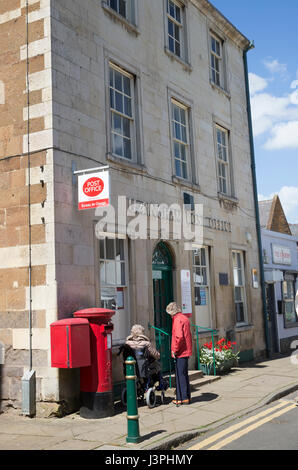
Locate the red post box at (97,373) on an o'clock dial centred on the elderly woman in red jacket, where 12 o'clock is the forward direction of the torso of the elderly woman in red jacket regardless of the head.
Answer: The red post box is roughly at 11 o'clock from the elderly woman in red jacket.

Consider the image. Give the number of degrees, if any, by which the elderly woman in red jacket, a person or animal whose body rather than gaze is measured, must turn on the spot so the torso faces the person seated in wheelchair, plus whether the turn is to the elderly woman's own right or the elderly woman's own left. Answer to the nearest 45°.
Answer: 0° — they already face them

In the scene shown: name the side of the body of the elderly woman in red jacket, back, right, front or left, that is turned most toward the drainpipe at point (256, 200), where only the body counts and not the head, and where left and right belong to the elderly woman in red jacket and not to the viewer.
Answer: right

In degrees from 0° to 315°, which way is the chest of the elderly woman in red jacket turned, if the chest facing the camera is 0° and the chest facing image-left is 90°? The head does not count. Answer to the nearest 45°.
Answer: approximately 90°
